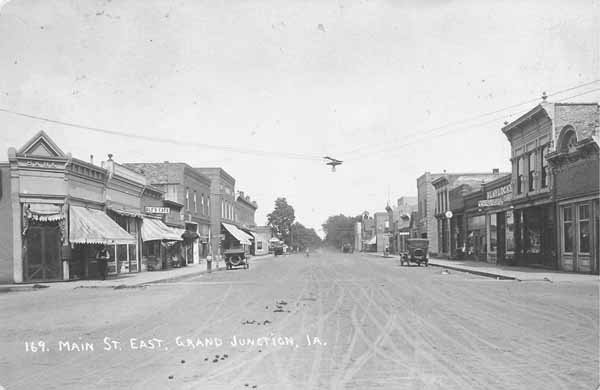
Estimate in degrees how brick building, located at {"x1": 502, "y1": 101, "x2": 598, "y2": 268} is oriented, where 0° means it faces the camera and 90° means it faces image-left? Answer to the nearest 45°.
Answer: approximately 45°

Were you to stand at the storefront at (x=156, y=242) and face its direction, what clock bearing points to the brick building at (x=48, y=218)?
The brick building is roughly at 2 o'clock from the storefront.

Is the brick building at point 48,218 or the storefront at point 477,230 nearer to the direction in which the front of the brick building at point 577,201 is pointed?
the brick building

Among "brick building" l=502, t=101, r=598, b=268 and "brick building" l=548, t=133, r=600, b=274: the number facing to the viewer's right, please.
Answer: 0

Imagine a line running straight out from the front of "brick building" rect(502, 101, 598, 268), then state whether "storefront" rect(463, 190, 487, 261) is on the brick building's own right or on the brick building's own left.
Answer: on the brick building's own right

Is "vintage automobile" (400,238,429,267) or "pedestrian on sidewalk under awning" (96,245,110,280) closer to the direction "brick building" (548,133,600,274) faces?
the pedestrian on sidewalk under awning

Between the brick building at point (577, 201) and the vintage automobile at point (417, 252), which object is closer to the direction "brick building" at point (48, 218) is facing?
the brick building

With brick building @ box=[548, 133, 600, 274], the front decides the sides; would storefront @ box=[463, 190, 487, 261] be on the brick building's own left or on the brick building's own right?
on the brick building's own right

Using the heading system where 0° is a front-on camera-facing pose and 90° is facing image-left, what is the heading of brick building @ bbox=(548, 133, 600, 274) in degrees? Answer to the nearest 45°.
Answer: approximately 45°
